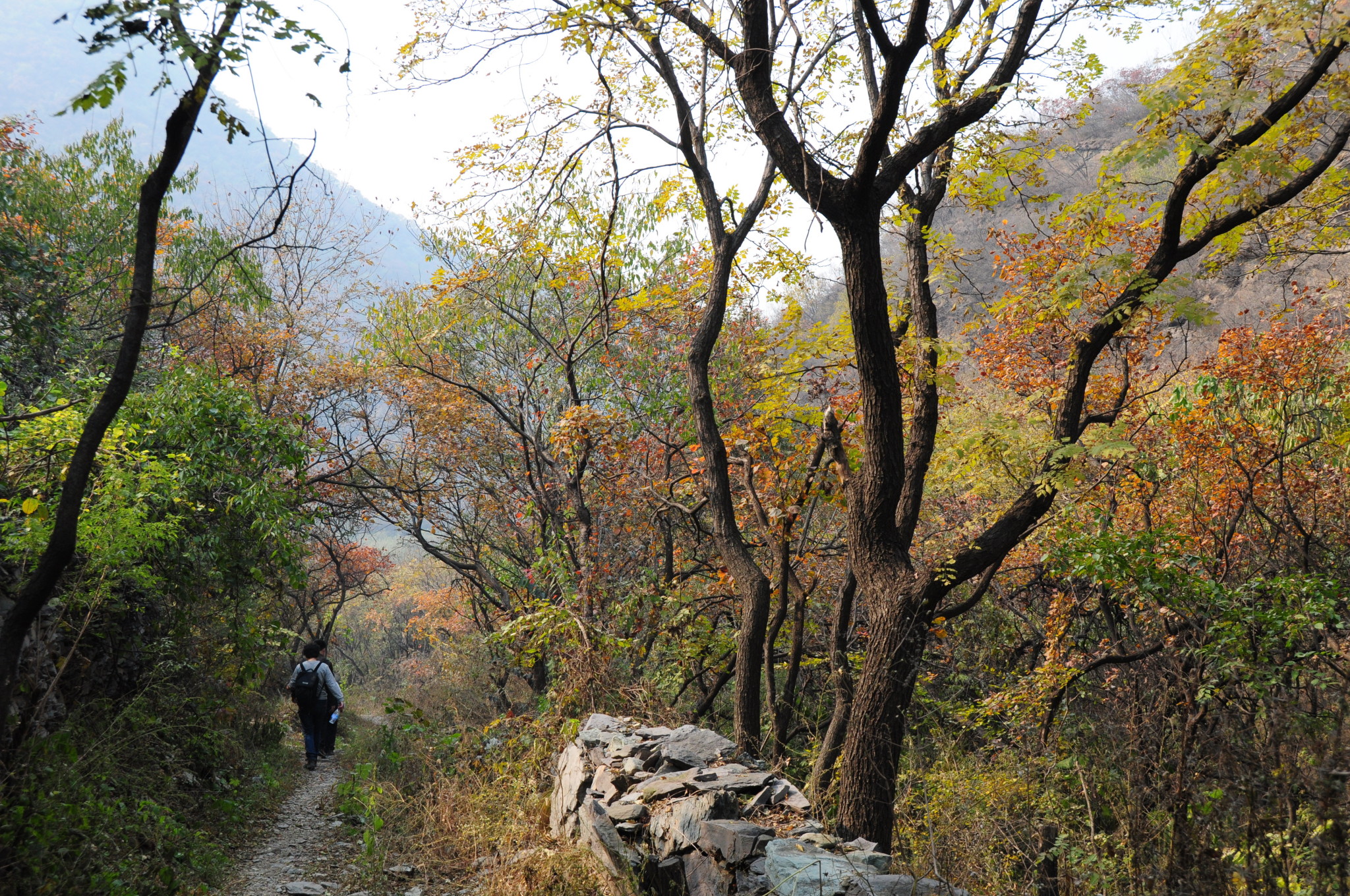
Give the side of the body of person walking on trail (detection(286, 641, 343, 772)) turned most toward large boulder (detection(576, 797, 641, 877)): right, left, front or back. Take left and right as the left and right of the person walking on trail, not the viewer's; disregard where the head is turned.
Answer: back

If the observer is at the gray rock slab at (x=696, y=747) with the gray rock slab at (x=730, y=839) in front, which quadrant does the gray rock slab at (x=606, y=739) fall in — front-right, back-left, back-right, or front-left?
back-right

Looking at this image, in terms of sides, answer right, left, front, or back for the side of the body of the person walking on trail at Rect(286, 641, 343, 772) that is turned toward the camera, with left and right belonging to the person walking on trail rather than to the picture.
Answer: back

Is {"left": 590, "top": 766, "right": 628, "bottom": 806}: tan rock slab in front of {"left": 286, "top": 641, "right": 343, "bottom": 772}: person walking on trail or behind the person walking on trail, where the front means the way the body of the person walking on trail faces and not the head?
behind

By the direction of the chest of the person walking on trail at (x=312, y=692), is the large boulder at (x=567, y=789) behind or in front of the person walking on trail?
behind

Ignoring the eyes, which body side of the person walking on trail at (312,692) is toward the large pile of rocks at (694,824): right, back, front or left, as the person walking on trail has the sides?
back

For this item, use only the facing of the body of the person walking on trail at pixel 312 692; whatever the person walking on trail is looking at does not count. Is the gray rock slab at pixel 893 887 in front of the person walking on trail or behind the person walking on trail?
behind

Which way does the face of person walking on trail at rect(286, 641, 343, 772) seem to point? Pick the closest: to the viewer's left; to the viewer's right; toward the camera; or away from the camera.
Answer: away from the camera
